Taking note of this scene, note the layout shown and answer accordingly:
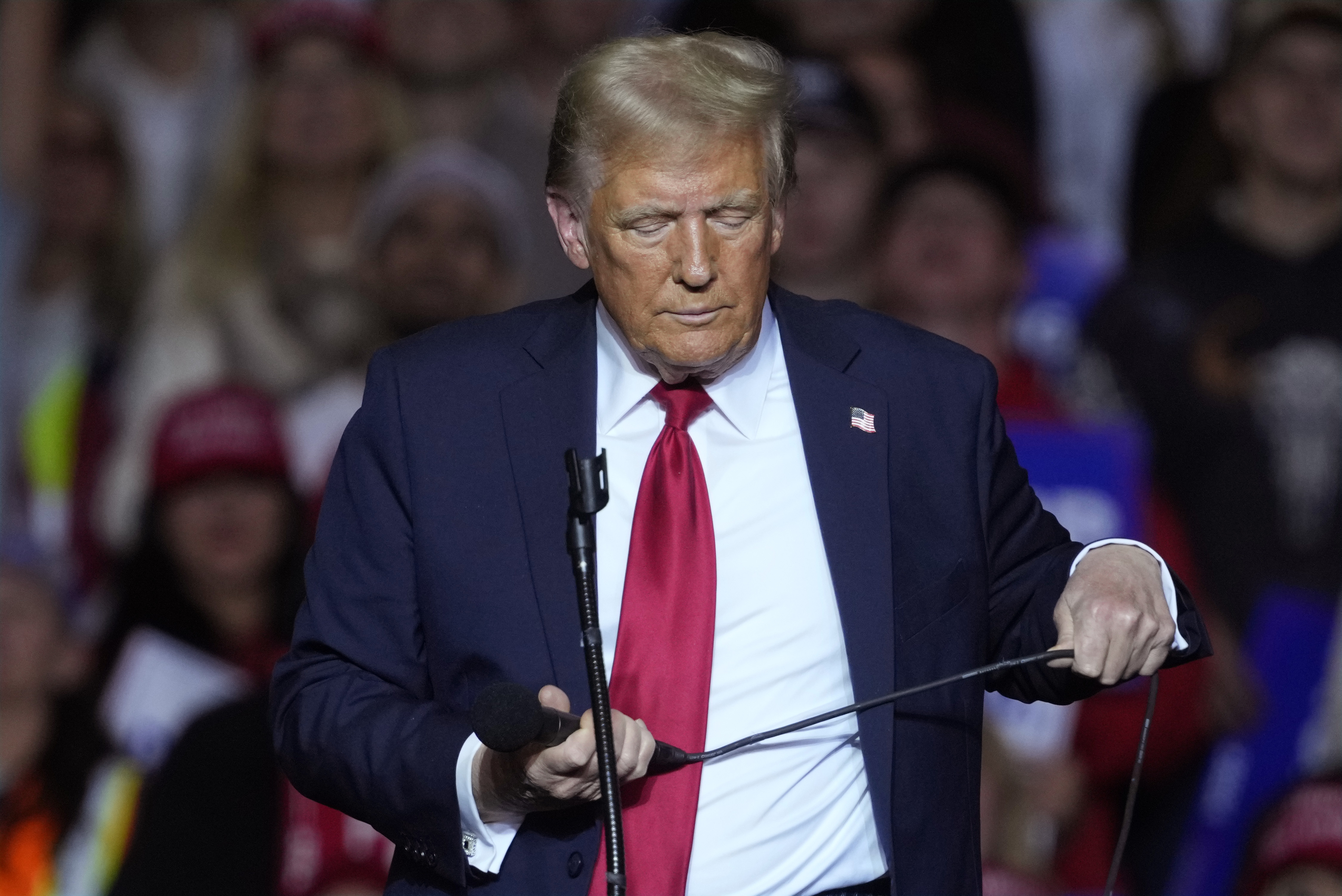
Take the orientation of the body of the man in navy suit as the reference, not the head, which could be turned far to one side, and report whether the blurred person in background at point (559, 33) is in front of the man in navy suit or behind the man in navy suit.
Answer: behind

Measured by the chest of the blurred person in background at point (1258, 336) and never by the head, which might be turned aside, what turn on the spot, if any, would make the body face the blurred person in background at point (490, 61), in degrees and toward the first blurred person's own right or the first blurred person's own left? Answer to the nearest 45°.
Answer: approximately 90° to the first blurred person's own right

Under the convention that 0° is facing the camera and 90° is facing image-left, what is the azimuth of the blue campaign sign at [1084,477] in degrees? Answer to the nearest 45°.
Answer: approximately 0°

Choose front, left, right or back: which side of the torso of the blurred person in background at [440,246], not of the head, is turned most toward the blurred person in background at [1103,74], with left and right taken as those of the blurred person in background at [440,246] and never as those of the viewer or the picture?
left

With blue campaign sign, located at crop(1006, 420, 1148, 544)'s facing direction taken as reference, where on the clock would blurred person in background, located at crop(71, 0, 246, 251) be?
The blurred person in background is roughly at 3 o'clock from the blue campaign sign.

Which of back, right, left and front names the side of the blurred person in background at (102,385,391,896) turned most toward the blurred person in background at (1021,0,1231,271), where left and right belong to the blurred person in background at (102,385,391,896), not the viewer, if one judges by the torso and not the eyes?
left
